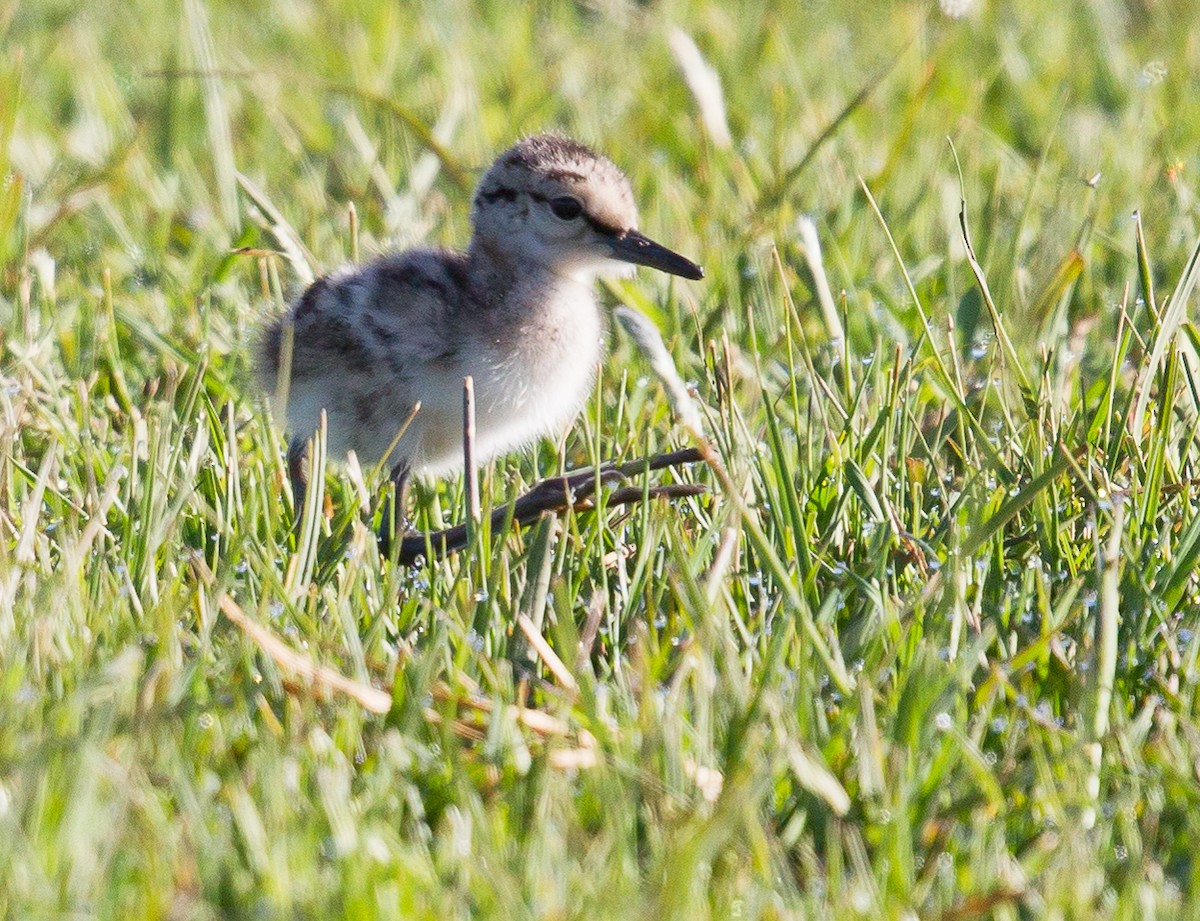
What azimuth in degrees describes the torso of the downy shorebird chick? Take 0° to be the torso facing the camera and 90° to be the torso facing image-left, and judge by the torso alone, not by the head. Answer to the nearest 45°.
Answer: approximately 270°
